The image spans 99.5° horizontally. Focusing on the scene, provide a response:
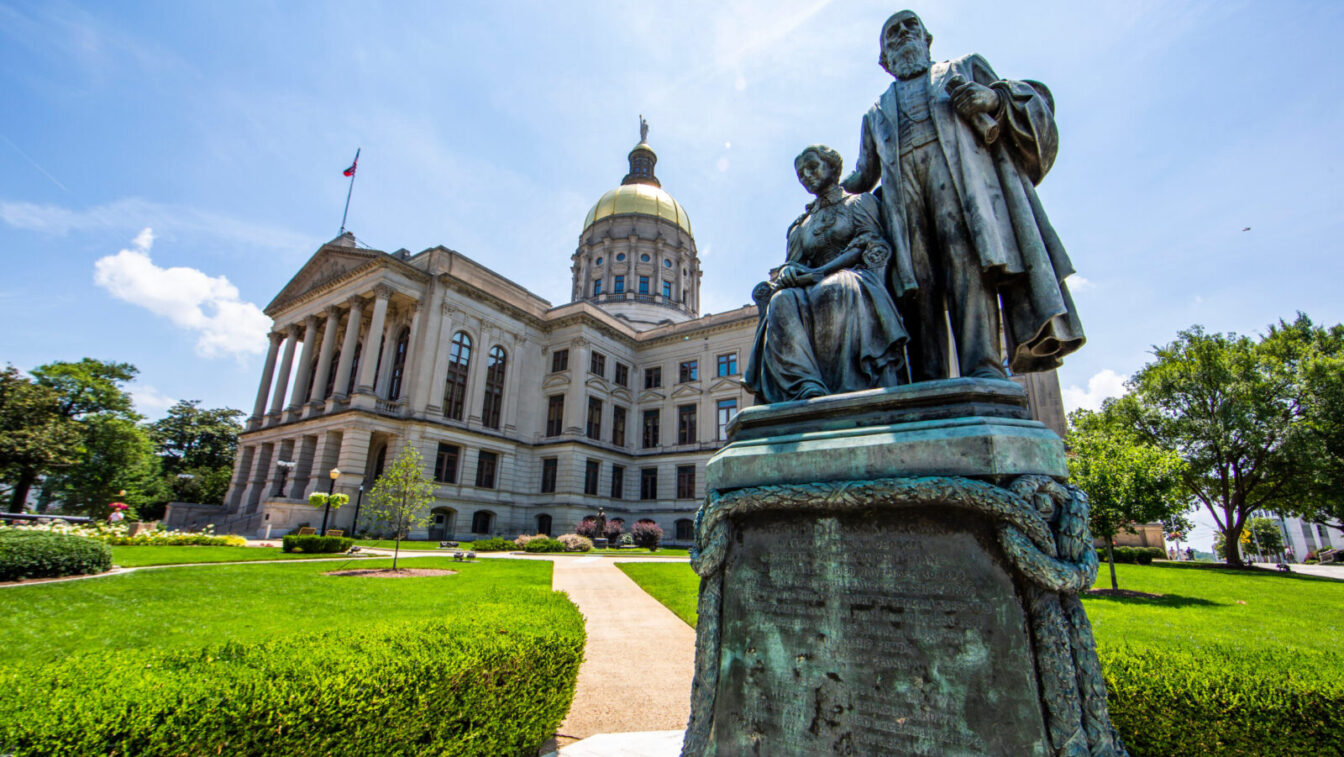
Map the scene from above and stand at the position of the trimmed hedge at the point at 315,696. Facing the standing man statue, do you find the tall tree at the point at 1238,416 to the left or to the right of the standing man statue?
left

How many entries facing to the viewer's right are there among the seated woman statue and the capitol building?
0

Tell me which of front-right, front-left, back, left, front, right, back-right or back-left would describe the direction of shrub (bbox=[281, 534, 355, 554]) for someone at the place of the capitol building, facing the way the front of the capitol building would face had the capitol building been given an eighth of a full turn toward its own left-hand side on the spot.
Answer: front

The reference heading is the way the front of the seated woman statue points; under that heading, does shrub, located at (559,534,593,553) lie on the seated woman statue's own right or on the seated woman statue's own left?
on the seated woman statue's own right

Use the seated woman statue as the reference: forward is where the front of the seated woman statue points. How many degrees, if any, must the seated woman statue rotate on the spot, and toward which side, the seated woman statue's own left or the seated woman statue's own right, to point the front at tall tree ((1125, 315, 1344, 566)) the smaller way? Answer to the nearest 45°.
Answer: approximately 180°

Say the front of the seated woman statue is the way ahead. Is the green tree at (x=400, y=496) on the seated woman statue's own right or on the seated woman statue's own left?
on the seated woman statue's own right

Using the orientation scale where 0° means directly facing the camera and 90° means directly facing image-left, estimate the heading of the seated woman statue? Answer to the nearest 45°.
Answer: approximately 45°

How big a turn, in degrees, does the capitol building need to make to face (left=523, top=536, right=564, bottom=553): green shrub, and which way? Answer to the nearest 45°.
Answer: approximately 90° to its left
